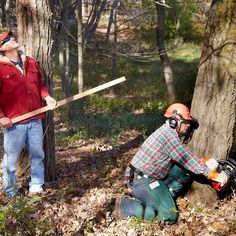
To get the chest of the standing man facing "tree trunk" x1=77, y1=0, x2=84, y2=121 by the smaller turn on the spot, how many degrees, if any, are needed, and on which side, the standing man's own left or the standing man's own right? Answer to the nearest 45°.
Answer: approximately 135° to the standing man's own left

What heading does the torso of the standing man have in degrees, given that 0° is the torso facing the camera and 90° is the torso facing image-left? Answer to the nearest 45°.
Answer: approximately 315°

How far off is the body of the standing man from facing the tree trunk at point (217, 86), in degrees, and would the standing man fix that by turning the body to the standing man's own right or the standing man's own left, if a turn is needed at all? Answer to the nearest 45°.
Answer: approximately 45° to the standing man's own left

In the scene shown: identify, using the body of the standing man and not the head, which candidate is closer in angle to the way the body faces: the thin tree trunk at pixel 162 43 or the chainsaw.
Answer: the chainsaw
